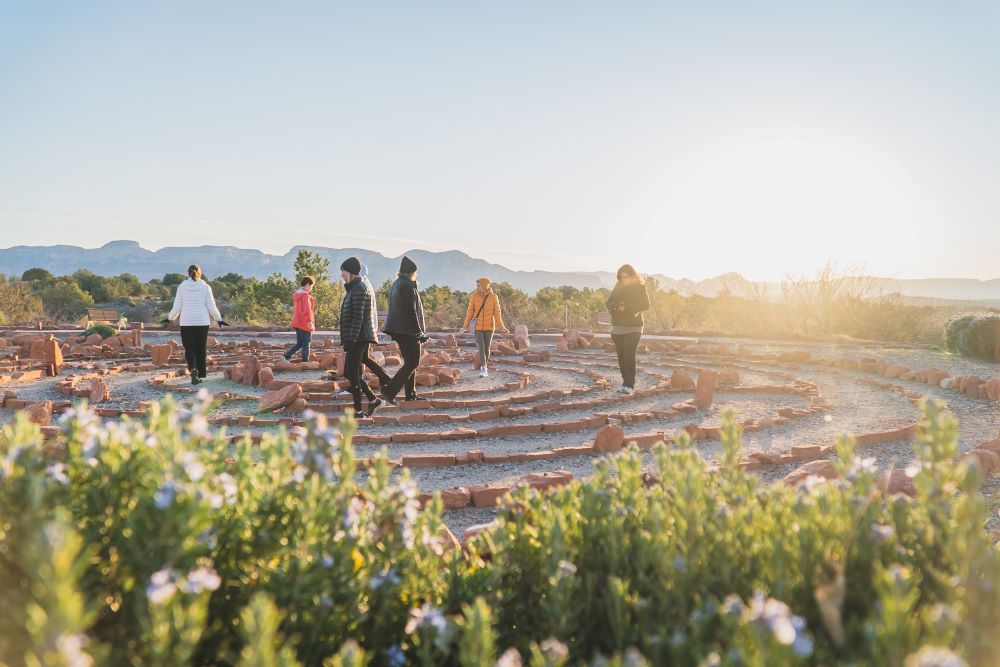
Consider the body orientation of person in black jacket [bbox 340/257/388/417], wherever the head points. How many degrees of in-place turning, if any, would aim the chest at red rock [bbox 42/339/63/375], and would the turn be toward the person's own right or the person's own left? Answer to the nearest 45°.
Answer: approximately 45° to the person's own right

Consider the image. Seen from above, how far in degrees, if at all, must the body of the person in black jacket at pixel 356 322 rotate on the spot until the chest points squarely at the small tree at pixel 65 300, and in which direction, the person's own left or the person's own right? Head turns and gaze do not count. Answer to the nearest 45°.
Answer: approximately 45° to the person's own right

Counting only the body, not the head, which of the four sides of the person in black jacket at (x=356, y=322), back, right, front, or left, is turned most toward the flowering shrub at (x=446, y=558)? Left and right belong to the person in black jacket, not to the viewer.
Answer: left

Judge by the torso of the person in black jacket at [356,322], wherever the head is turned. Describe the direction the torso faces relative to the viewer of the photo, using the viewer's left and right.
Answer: facing to the left of the viewer

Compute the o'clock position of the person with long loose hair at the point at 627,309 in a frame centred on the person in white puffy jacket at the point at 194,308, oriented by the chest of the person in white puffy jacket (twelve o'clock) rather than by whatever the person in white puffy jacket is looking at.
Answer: The person with long loose hair is roughly at 4 o'clock from the person in white puffy jacket.

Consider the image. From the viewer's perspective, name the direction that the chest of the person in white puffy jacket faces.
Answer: away from the camera

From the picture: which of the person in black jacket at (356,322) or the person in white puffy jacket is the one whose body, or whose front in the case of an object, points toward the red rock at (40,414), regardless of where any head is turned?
the person in black jacket

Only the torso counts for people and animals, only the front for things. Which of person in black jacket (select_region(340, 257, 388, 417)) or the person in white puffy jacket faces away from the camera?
the person in white puffy jacket

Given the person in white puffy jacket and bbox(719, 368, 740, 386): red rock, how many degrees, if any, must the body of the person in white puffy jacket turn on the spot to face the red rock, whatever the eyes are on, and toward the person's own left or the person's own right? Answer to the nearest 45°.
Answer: approximately 90° to the person's own right

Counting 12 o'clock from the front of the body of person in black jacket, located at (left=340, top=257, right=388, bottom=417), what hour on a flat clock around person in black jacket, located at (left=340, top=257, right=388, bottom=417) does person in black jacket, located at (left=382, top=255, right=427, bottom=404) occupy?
person in black jacket, located at (left=382, top=255, right=427, bottom=404) is roughly at 5 o'clock from person in black jacket, located at (left=340, top=257, right=388, bottom=417).

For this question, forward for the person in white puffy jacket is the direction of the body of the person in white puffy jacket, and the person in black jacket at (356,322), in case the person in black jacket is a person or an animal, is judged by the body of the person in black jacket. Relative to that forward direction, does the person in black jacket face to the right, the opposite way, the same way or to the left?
to the left

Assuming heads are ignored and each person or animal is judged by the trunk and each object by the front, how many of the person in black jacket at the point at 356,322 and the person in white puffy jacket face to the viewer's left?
1

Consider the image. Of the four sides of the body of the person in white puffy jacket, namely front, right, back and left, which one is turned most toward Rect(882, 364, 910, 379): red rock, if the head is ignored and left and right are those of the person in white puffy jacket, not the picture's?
right

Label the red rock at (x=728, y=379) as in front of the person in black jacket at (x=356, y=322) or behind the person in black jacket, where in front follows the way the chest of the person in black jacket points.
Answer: behind
